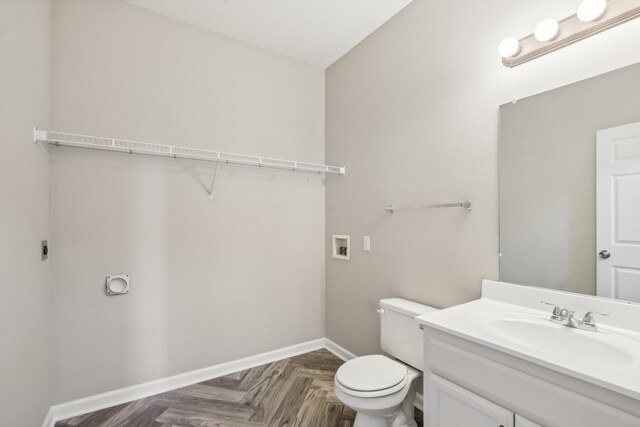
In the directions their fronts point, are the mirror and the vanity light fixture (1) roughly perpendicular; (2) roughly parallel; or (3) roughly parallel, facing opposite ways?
roughly parallel

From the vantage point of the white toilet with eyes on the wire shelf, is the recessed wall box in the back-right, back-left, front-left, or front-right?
front-right

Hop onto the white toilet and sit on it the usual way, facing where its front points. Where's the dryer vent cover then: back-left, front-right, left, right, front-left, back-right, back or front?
front-right

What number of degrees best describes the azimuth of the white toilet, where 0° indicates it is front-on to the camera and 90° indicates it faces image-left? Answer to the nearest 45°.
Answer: approximately 45°

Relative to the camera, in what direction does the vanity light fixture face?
facing the viewer and to the left of the viewer

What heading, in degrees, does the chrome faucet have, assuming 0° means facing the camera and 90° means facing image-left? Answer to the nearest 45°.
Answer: approximately 45°

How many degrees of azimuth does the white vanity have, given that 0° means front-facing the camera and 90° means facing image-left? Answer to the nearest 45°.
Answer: approximately 45°

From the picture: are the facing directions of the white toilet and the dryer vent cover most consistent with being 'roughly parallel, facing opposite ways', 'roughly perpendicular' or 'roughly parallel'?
roughly perpendicular

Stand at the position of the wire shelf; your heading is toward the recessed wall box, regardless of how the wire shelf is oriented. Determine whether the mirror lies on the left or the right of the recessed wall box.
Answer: right

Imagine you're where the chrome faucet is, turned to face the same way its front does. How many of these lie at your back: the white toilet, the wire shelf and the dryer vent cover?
0

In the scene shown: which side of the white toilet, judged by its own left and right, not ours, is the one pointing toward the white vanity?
left

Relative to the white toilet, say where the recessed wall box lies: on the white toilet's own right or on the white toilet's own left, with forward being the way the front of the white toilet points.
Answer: on the white toilet's own right

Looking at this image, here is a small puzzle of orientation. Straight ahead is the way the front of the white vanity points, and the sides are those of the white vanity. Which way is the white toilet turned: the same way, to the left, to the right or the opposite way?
the same way

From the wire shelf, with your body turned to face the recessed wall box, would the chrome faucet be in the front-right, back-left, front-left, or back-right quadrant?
front-right

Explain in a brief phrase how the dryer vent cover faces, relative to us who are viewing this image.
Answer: facing the viewer

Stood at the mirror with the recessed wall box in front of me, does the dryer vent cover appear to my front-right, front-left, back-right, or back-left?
front-left

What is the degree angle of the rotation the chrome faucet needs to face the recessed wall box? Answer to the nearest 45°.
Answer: approximately 45° to its right

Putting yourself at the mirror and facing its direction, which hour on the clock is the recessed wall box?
The recessed wall box is roughly at 2 o'clock from the mirror.

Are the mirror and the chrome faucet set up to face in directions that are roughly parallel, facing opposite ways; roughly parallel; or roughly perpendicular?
roughly parallel

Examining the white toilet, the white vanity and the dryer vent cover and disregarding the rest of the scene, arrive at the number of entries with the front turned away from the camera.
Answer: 0

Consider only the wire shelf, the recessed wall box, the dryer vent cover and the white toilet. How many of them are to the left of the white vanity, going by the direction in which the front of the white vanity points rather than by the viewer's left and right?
0

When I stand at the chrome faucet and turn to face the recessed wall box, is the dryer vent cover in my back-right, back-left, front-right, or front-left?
front-left

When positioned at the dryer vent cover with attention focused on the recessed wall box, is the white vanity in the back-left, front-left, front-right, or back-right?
front-right
